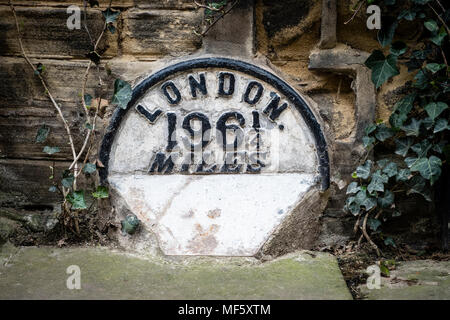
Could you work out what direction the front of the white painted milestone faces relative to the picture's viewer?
facing the viewer

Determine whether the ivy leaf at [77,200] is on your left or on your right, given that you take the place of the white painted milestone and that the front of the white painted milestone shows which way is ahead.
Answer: on your right

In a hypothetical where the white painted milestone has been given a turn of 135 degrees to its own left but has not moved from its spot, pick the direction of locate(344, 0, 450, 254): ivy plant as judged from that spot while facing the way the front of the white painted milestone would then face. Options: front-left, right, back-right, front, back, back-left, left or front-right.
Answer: front-right
